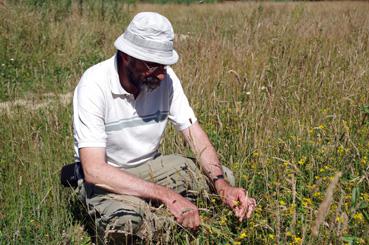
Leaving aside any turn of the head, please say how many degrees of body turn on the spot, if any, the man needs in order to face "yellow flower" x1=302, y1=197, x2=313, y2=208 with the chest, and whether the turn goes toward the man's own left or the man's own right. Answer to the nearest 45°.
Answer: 0° — they already face it

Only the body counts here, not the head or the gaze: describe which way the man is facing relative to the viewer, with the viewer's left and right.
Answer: facing the viewer and to the right of the viewer

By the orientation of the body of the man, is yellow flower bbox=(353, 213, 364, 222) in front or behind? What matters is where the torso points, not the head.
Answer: in front

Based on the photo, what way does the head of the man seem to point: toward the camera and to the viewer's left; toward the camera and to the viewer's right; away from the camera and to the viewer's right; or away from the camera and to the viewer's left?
toward the camera and to the viewer's right

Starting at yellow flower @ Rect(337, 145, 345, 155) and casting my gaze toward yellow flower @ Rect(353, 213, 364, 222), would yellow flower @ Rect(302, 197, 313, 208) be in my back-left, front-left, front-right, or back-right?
front-right

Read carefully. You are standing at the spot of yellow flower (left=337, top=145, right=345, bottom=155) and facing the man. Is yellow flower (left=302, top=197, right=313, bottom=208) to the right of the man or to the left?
left

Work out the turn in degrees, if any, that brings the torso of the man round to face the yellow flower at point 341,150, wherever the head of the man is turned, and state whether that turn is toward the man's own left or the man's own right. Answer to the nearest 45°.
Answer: approximately 45° to the man's own left

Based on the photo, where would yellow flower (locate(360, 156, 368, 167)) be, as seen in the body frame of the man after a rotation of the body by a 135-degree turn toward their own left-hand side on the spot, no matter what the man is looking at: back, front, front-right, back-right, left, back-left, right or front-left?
right
